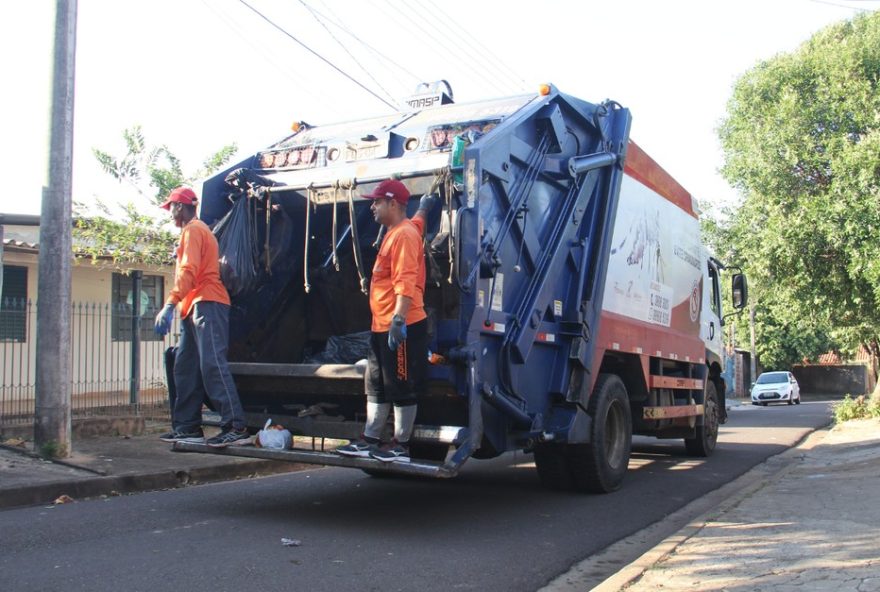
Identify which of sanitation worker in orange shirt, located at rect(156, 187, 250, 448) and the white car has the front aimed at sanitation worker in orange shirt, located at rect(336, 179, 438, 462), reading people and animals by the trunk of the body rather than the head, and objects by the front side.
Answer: the white car

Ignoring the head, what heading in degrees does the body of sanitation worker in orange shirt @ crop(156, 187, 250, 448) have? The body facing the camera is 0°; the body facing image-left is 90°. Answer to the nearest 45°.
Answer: approximately 90°

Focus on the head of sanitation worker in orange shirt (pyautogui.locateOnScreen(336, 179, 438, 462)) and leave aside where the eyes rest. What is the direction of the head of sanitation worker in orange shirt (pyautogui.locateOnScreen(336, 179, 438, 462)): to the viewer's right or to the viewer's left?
to the viewer's left

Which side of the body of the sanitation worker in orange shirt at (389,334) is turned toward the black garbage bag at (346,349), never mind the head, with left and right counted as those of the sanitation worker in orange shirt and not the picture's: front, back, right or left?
right

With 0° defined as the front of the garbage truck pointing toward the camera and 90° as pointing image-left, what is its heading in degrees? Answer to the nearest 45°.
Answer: approximately 225°

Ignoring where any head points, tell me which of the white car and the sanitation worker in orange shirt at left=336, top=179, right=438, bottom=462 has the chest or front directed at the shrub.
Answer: the white car

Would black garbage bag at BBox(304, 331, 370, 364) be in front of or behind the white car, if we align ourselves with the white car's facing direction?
in front

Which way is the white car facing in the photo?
toward the camera

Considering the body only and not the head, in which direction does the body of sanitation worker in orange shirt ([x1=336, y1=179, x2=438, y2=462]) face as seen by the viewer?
to the viewer's left
